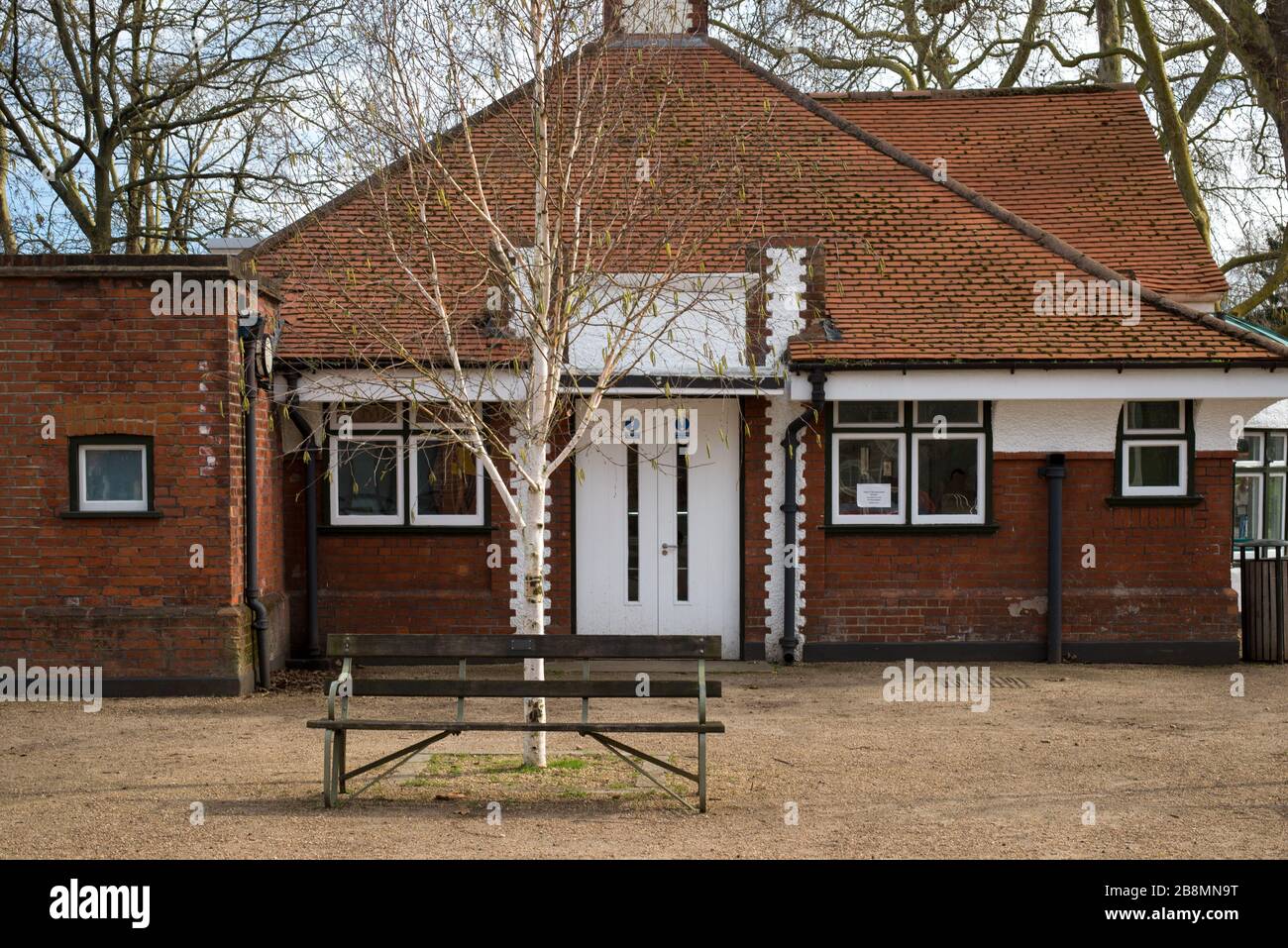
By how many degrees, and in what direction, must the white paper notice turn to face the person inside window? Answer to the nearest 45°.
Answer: approximately 90° to its left

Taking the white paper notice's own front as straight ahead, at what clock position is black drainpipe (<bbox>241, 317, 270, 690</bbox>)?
The black drainpipe is roughly at 2 o'clock from the white paper notice.

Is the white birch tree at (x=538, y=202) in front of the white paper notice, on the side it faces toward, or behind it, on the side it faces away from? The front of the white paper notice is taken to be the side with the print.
in front

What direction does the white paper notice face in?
toward the camera

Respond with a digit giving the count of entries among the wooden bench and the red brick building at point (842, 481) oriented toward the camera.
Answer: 2

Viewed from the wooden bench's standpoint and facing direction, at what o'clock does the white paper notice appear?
The white paper notice is roughly at 7 o'clock from the wooden bench.

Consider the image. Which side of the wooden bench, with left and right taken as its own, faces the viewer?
front

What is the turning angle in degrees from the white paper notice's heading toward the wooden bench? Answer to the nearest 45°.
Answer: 0° — it already faces it

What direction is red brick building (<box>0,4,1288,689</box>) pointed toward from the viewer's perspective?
toward the camera

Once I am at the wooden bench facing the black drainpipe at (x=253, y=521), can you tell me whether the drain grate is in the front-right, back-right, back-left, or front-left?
front-right

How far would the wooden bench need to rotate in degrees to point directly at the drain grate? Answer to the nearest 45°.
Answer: approximately 135° to its left
